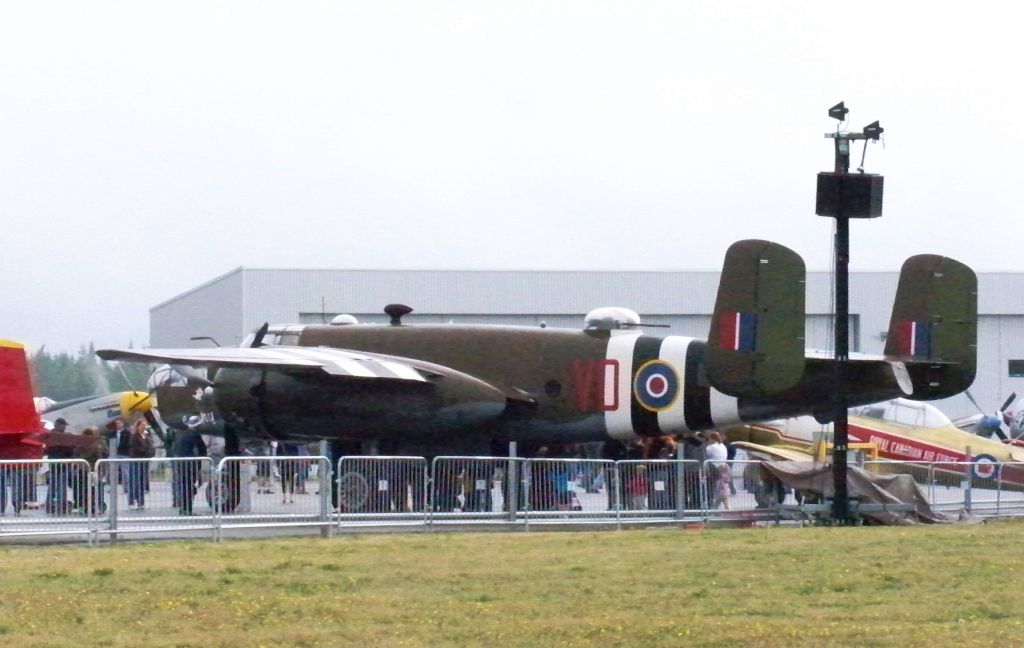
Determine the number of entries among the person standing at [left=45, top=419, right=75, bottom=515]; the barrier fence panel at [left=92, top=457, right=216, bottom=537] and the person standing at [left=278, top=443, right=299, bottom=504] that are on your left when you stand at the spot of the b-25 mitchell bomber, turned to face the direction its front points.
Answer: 3

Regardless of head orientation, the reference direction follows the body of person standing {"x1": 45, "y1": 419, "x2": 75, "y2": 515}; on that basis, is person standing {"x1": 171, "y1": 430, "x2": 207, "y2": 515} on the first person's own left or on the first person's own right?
on the first person's own right

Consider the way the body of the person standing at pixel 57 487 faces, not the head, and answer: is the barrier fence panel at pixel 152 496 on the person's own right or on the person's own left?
on the person's own right

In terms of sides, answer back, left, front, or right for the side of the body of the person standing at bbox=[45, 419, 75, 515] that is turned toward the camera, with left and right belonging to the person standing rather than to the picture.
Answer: back

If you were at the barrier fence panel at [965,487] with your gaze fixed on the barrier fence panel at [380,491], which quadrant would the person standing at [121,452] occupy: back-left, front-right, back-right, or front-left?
front-right

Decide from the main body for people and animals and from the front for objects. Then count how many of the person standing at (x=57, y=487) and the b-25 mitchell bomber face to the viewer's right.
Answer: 0

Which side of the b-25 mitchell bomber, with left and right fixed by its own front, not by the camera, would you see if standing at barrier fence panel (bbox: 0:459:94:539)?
left

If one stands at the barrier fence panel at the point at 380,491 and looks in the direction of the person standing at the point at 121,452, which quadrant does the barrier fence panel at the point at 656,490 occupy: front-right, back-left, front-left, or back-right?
back-right

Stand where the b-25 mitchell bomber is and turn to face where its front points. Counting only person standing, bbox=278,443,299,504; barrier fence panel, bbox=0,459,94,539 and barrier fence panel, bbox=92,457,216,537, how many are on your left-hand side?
3

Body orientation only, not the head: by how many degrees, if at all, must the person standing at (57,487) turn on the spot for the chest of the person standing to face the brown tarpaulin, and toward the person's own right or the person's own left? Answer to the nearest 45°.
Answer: approximately 90° to the person's own right
